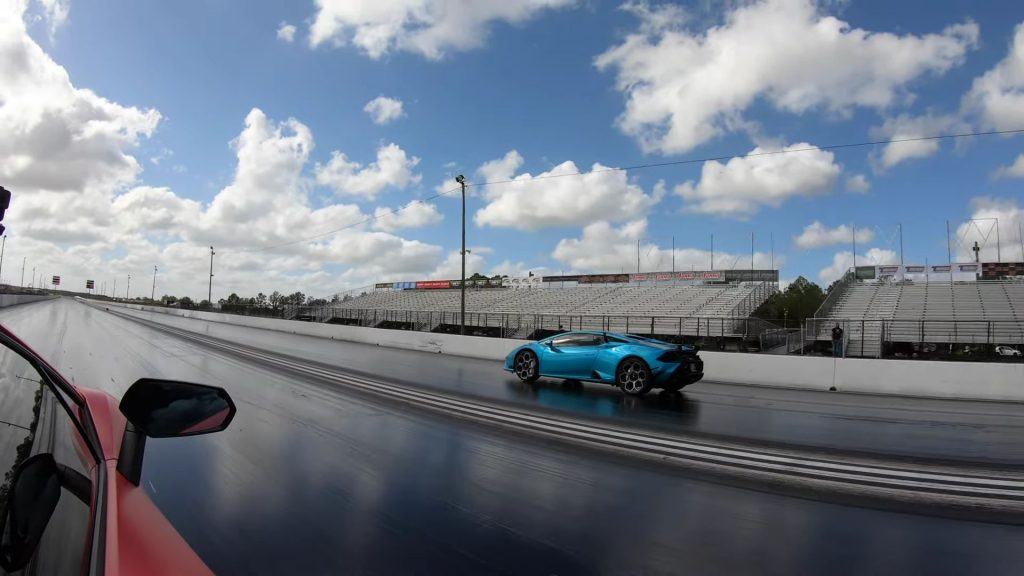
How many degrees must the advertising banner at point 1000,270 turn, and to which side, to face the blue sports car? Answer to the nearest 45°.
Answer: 0° — it already faces it

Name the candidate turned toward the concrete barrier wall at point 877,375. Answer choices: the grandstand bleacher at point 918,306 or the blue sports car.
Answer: the grandstand bleacher

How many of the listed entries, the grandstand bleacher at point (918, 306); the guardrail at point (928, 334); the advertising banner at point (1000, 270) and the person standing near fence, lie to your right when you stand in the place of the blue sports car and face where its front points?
4

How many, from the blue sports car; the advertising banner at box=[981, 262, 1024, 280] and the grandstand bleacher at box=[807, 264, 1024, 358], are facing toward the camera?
2

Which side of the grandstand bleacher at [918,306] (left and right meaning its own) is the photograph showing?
front

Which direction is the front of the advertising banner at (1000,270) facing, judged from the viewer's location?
facing the viewer

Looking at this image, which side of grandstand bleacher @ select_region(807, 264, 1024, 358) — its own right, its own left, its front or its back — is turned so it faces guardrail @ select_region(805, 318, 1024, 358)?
front

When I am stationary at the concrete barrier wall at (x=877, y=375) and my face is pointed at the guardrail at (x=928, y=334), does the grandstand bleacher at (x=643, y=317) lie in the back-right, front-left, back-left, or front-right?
front-left

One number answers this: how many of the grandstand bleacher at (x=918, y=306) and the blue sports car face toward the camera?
1

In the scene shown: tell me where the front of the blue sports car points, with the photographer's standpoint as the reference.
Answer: facing away from the viewer and to the left of the viewer

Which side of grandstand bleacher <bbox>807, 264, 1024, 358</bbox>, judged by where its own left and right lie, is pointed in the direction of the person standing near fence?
front

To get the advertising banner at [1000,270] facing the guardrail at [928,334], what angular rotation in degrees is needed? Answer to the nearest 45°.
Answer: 0° — it already faces it

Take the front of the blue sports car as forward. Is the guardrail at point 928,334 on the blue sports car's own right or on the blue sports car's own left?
on the blue sports car's own right

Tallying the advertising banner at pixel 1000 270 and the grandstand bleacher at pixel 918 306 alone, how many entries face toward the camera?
2

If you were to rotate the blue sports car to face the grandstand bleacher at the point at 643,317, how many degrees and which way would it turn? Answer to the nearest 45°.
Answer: approximately 45° to its right

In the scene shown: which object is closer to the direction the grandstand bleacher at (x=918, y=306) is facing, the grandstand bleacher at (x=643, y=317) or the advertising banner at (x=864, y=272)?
the grandstand bleacher

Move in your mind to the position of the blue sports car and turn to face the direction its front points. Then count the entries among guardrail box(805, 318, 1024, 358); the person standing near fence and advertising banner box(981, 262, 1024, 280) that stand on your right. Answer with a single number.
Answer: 3
